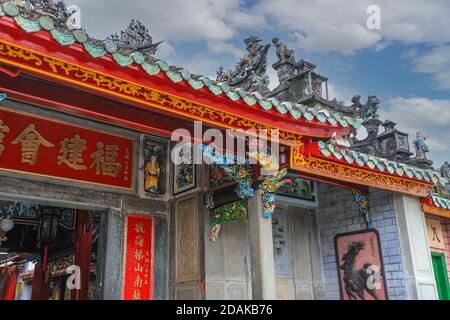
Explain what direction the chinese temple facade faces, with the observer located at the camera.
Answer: facing the viewer and to the right of the viewer
